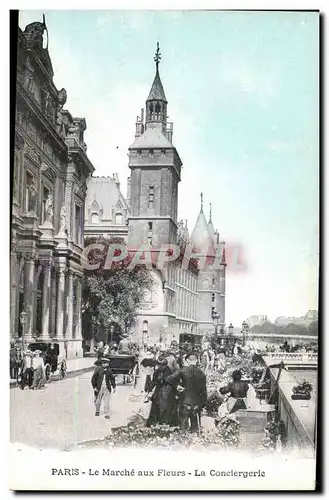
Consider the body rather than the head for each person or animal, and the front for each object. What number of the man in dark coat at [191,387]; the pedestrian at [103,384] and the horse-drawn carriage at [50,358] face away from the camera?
1

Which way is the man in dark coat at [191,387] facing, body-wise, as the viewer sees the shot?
away from the camera

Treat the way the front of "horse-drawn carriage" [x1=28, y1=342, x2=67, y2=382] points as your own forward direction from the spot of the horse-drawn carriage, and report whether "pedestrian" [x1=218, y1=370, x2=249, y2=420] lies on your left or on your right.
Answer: on your left

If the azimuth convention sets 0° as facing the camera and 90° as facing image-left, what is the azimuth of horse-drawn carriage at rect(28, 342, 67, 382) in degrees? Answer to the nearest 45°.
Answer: approximately 45°

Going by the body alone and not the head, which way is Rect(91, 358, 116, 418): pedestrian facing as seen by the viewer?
toward the camera

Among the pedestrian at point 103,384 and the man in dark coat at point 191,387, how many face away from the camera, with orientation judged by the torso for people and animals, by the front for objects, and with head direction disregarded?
1
